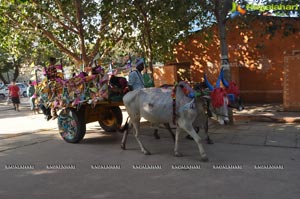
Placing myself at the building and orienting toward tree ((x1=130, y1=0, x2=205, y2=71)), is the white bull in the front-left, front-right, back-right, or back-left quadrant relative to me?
front-left

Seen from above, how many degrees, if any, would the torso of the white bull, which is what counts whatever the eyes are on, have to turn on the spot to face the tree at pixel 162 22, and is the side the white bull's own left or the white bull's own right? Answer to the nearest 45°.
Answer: approximately 90° to the white bull's own left

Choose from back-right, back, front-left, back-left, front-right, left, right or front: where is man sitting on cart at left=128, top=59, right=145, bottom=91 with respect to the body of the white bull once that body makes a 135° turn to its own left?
front

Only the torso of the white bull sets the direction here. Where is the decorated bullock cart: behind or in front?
behind

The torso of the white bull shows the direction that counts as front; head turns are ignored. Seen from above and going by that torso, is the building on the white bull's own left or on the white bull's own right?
on the white bull's own left

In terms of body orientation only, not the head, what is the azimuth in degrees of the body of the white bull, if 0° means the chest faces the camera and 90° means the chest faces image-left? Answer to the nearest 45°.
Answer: approximately 270°
